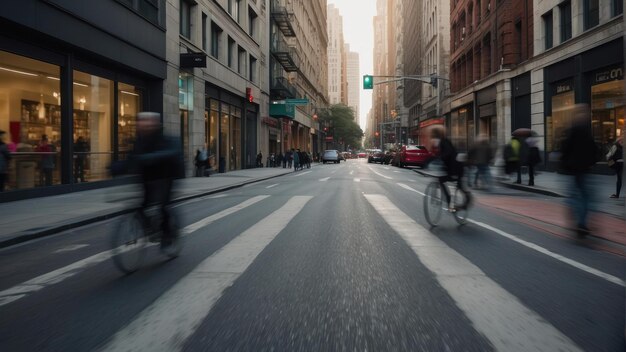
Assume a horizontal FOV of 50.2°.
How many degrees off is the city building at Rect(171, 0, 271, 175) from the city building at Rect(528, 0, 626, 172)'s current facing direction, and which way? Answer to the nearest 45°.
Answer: approximately 45° to its right

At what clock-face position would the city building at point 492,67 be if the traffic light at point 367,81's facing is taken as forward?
The city building is roughly at 9 o'clock from the traffic light.

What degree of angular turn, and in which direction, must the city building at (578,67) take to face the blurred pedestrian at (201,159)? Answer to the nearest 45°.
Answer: approximately 45° to its right

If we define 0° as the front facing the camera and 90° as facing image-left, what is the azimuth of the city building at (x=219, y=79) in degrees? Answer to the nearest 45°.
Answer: approximately 315°

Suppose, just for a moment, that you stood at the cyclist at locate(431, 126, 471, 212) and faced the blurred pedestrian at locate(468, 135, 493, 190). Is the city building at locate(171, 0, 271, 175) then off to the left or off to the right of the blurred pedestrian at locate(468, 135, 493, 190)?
left

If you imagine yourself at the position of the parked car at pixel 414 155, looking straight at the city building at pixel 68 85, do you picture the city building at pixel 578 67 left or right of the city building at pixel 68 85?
left

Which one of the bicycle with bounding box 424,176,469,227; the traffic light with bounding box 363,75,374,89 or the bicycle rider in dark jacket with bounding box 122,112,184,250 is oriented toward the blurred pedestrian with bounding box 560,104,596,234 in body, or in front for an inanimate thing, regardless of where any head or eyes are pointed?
the traffic light
